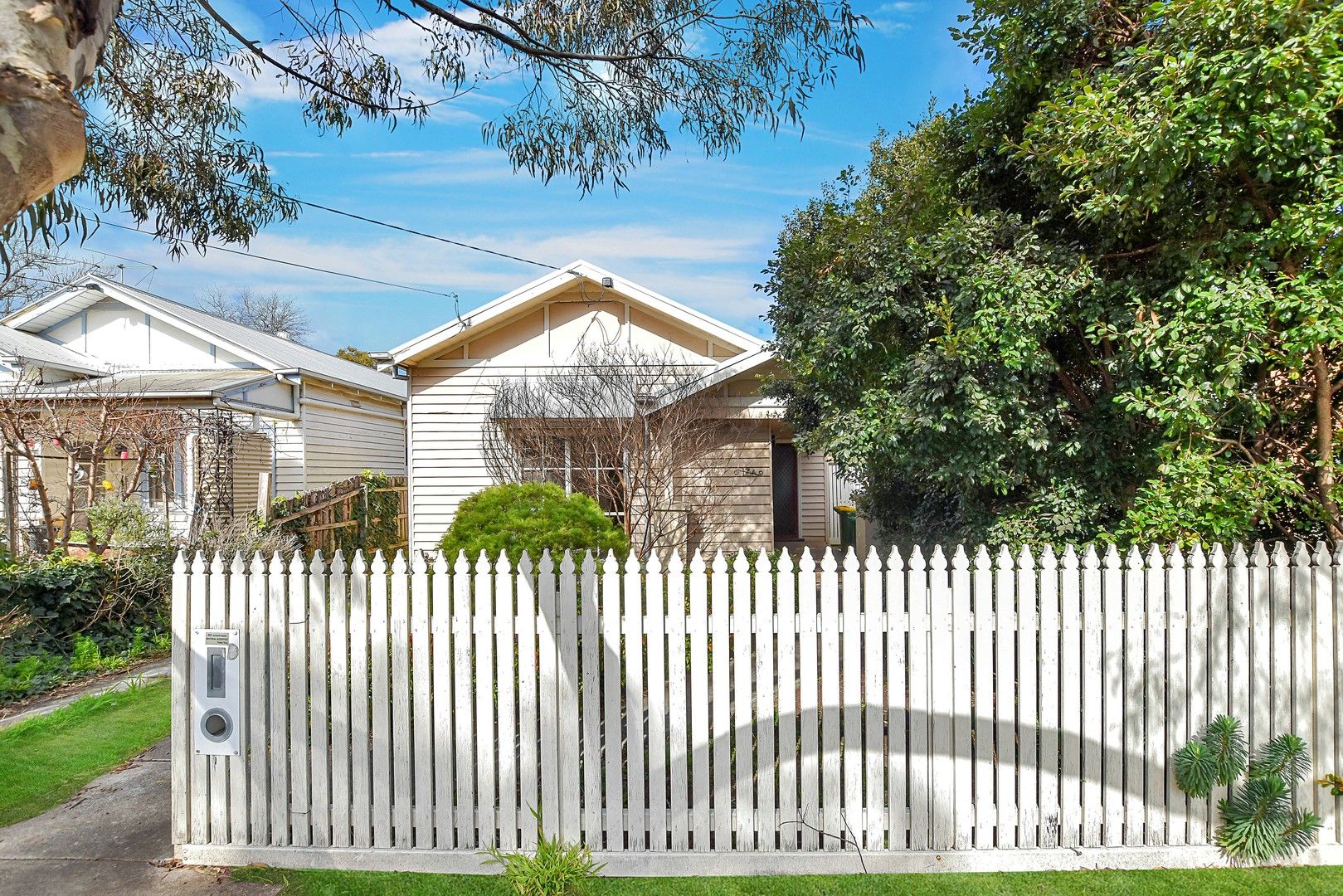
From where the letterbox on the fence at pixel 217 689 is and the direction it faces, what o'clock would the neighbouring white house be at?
The neighbouring white house is roughly at 6 o'clock from the letterbox on the fence.

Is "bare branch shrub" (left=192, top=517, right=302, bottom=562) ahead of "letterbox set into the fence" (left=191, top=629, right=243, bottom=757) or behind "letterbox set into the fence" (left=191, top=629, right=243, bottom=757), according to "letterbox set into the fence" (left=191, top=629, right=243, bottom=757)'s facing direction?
behind

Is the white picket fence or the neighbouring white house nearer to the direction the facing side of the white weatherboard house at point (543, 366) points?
the white picket fence

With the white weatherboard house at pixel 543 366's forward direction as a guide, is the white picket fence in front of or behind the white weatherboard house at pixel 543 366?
in front

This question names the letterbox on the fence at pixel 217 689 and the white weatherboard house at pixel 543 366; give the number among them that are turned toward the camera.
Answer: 2

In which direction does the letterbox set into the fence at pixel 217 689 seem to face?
toward the camera

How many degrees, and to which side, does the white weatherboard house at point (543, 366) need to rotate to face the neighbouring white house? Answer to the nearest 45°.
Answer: approximately 135° to its right

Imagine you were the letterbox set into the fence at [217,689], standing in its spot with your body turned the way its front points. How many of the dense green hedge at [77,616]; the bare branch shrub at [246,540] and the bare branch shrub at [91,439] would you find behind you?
3

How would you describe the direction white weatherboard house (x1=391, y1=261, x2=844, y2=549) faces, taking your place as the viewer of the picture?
facing the viewer

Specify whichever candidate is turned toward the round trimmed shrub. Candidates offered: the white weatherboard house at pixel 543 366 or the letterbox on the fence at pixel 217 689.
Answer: the white weatherboard house

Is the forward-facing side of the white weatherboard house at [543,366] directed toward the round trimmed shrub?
yes
